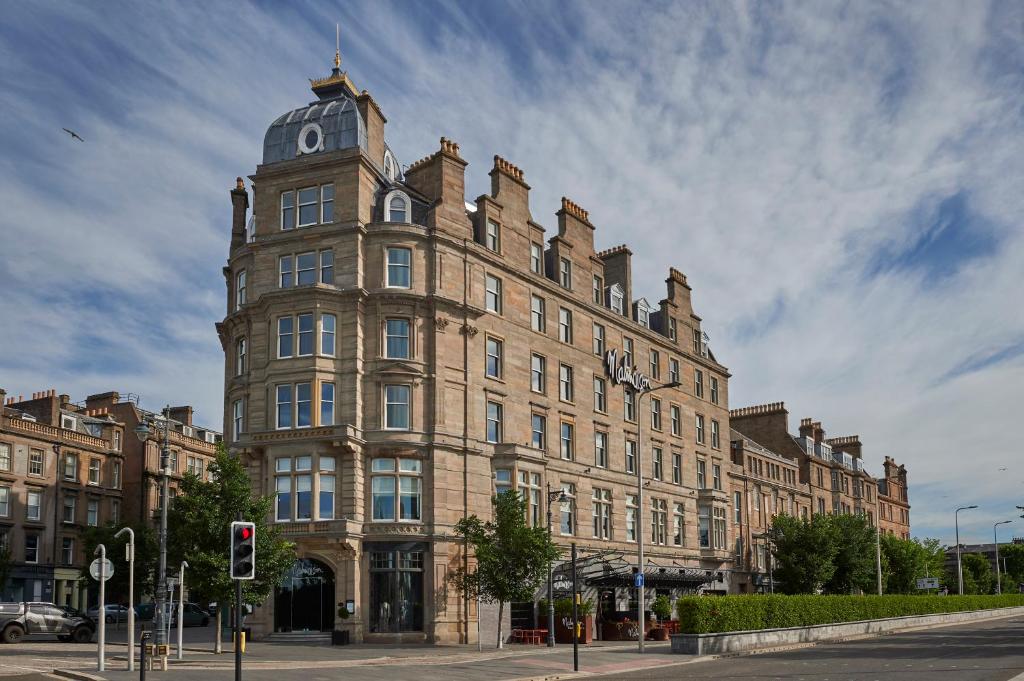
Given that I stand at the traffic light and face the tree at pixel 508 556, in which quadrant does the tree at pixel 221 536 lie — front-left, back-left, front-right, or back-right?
front-left

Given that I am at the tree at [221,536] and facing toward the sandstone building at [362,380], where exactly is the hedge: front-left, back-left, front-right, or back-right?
front-right
